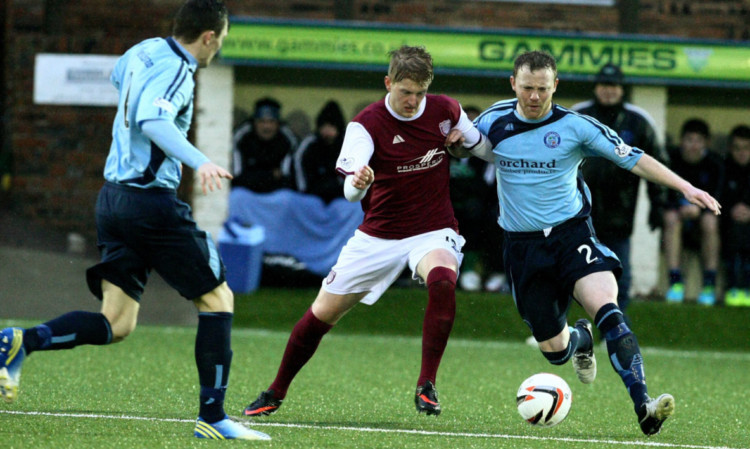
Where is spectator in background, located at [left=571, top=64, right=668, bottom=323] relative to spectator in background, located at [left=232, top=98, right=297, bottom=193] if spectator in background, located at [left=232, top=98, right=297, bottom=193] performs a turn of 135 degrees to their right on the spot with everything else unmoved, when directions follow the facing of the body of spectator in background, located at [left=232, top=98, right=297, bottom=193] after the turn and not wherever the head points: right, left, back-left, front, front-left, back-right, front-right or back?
back

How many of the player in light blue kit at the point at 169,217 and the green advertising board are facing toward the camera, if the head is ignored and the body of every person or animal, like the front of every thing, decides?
1

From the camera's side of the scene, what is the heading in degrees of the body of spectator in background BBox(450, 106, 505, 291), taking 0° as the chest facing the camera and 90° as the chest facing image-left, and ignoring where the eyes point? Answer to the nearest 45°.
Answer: approximately 0°

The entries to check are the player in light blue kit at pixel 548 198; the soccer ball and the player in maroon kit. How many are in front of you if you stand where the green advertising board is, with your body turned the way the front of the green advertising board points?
3

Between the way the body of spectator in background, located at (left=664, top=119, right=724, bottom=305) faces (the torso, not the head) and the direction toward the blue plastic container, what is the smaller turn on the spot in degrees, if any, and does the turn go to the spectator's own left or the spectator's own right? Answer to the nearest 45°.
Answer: approximately 45° to the spectator's own right

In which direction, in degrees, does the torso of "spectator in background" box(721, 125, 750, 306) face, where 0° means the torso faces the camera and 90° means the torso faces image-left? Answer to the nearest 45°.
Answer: approximately 0°

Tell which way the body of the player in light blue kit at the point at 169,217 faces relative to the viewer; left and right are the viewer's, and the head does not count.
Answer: facing away from the viewer and to the right of the viewer

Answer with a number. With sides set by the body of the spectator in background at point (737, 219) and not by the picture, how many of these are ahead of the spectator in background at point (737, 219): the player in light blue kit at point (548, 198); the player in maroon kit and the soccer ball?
3

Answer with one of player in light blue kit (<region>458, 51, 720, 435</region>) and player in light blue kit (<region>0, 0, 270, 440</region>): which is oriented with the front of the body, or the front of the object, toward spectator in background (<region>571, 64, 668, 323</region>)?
player in light blue kit (<region>0, 0, 270, 440</region>)

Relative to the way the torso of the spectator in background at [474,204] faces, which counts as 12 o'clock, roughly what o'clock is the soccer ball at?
The soccer ball is roughly at 12 o'clock from the spectator in background.
